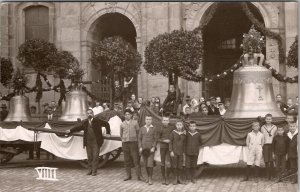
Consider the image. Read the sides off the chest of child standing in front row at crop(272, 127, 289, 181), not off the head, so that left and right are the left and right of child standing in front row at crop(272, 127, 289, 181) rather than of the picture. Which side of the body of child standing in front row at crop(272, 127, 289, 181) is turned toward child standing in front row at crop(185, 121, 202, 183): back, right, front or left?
right

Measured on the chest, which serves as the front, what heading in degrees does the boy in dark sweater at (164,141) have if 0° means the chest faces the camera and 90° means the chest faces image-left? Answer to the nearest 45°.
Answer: approximately 0°

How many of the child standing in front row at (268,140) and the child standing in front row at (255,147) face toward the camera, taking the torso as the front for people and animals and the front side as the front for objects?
2

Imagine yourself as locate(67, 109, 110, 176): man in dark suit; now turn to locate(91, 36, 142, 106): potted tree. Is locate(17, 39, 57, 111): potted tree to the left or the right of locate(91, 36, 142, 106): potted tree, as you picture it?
left

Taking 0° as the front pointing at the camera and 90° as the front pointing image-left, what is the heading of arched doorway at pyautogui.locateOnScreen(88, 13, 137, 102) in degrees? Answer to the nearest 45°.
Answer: approximately 0°

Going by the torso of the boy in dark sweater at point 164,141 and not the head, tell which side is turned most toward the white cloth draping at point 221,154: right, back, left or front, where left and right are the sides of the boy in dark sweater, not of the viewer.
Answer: left

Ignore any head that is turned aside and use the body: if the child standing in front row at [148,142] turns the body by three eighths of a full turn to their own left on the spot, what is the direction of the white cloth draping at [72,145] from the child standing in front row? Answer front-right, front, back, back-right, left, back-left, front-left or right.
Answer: left

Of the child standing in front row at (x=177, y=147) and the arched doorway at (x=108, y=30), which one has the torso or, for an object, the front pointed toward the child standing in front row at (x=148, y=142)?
the arched doorway
